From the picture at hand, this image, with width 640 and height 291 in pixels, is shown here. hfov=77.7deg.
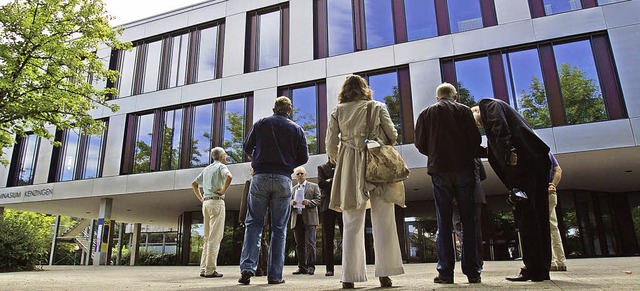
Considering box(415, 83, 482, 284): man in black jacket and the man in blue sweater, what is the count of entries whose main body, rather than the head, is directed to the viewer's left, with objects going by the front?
0

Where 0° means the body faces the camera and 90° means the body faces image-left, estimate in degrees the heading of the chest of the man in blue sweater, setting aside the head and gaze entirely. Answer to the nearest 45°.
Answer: approximately 180°

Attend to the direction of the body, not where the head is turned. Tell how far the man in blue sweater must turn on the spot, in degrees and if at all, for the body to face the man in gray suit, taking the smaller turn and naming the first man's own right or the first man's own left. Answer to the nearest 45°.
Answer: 0° — they already face them

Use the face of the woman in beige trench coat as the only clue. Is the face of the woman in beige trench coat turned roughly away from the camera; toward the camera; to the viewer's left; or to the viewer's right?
away from the camera

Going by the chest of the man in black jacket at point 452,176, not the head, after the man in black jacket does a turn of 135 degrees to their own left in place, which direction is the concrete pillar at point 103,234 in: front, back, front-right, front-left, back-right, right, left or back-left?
right

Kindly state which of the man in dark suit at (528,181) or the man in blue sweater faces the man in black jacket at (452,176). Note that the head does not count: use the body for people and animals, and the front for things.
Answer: the man in dark suit

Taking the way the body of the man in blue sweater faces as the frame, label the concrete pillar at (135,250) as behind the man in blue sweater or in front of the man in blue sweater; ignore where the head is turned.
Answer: in front

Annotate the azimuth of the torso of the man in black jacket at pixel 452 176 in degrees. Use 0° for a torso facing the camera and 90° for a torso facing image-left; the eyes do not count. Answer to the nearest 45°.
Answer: approximately 180°

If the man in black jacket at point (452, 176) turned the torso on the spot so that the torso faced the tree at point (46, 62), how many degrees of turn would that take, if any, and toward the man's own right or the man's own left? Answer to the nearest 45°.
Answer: approximately 90° to the man's own left

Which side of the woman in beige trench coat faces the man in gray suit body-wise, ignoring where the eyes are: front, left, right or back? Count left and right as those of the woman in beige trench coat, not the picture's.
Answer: front

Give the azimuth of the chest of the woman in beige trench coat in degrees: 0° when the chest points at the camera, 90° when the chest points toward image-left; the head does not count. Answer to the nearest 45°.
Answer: approximately 180°
